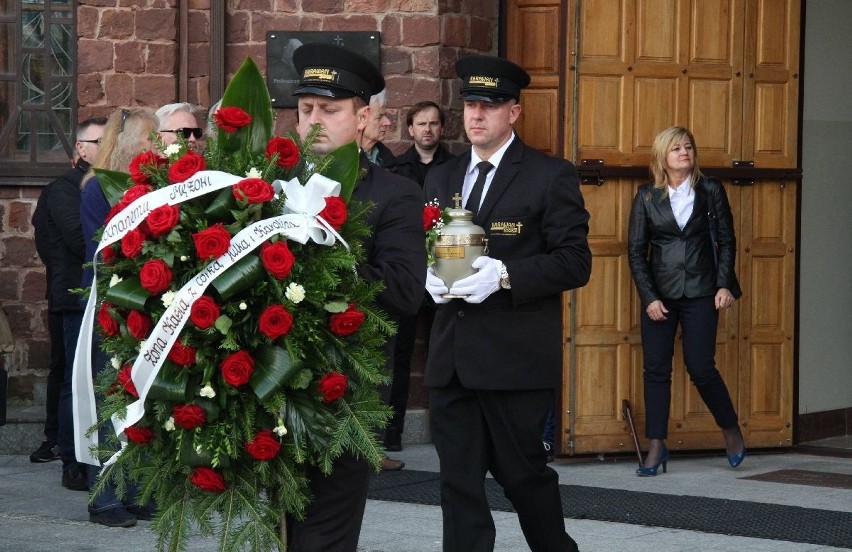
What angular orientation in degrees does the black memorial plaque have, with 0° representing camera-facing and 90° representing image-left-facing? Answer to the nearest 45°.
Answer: approximately 0°

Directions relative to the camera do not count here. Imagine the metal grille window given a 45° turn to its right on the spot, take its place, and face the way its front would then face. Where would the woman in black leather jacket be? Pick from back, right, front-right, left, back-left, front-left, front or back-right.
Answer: left

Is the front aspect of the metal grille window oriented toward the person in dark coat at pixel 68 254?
yes

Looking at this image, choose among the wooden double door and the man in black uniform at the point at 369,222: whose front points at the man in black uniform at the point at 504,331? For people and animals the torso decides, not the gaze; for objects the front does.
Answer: the wooden double door

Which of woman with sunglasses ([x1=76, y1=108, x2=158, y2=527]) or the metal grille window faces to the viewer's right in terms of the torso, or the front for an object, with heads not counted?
the woman with sunglasses

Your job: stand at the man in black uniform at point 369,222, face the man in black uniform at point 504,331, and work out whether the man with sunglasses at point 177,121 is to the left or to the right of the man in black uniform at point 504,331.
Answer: left

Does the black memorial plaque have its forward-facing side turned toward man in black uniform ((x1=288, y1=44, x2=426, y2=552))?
yes

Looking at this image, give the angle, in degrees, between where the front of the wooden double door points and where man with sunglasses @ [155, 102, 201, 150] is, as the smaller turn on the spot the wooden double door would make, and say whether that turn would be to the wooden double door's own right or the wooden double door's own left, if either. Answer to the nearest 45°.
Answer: approximately 45° to the wooden double door's own right

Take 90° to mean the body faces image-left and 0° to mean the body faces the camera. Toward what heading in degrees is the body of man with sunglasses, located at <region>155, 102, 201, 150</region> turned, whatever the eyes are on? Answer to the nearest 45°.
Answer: approximately 315°

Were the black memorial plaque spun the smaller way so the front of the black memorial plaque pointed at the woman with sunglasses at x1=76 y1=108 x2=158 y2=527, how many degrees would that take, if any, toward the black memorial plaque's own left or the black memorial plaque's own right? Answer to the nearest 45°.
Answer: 0° — it already faces them

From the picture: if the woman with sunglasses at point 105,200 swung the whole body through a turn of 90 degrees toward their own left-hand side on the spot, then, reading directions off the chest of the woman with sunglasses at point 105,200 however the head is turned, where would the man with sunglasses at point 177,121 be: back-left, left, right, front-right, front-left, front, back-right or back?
front-right

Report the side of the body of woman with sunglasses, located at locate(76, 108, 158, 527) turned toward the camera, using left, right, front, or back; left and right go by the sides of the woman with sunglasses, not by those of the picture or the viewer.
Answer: right

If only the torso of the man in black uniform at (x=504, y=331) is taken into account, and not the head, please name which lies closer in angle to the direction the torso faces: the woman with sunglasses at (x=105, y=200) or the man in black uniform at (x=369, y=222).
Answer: the man in black uniform
